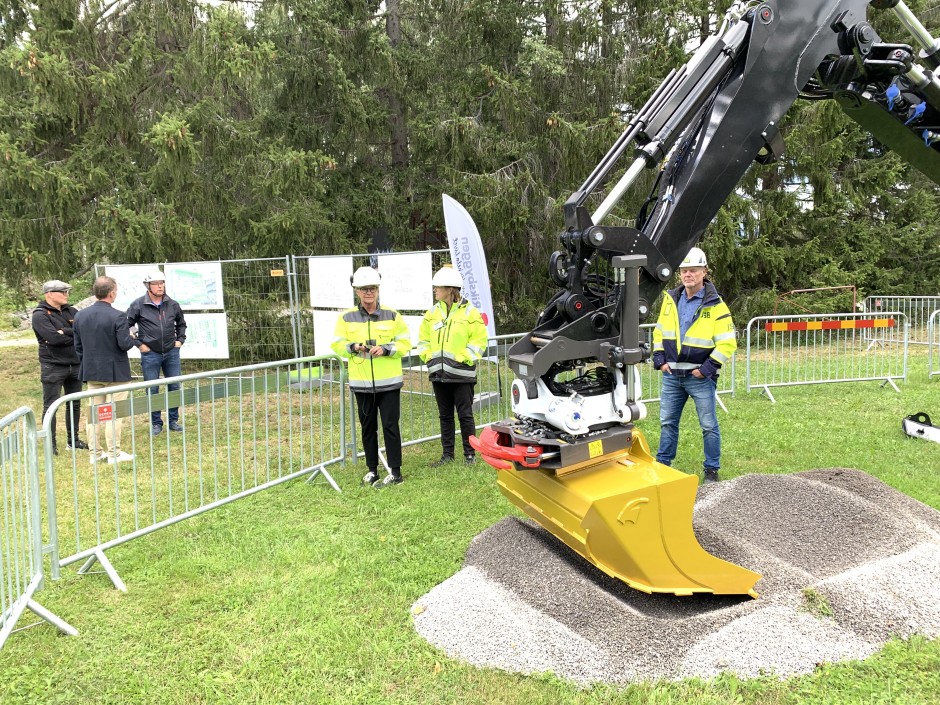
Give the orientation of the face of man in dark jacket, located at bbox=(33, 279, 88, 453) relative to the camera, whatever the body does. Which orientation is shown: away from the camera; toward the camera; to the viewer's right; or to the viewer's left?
to the viewer's right

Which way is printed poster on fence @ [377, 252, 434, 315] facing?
toward the camera

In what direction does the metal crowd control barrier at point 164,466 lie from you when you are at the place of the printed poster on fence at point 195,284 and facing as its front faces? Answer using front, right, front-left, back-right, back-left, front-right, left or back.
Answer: front

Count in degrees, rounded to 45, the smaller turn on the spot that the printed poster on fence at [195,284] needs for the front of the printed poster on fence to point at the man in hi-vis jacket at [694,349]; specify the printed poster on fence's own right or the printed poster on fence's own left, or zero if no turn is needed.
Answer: approximately 45° to the printed poster on fence's own left

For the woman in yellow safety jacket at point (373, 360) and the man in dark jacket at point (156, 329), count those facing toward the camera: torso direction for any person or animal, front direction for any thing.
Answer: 2

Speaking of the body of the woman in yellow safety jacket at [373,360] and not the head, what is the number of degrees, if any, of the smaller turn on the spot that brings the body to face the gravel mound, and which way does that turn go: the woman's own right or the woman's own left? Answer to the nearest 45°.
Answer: approximately 45° to the woman's own left

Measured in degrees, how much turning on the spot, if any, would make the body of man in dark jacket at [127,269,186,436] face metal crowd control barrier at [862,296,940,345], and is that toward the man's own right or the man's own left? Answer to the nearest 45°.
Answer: approximately 90° to the man's own left

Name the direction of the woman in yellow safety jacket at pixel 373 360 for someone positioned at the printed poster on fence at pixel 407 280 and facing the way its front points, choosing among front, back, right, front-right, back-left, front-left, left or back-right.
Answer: front

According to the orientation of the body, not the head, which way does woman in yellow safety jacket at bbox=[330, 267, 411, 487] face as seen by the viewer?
toward the camera

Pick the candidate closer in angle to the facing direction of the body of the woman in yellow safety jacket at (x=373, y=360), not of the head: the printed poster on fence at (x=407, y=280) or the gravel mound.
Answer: the gravel mound

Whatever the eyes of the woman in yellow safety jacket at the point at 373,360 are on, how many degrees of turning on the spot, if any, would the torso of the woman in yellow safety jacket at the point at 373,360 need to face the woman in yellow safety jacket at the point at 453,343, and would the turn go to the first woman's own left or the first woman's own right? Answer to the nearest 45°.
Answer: approximately 135° to the first woman's own left

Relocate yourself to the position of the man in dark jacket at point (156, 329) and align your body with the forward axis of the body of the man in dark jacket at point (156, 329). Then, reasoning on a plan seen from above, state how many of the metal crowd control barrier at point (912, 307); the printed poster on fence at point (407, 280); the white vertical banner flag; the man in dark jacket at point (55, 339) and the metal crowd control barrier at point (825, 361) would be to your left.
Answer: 4
